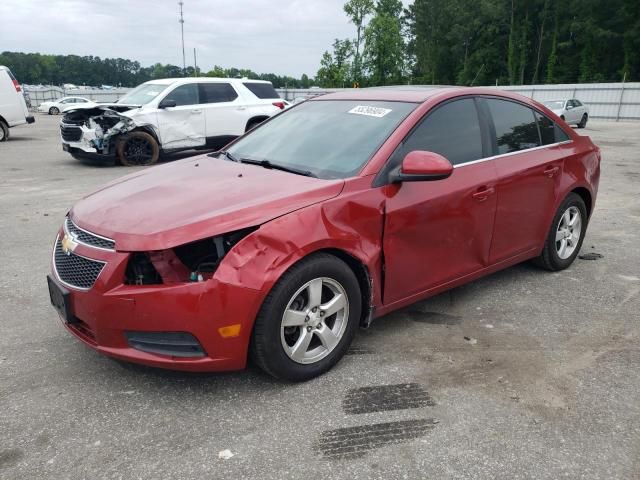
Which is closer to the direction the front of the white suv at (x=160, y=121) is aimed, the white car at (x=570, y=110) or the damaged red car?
the damaged red car

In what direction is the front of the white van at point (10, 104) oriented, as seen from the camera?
facing to the left of the viewer

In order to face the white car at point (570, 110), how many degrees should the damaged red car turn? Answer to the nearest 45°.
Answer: approximately 180°

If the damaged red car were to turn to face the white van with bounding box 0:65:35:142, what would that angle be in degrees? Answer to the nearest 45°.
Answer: approximately 90° to its right

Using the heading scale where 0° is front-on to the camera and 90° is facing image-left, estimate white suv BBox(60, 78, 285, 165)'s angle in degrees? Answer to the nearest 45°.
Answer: approximately 45°

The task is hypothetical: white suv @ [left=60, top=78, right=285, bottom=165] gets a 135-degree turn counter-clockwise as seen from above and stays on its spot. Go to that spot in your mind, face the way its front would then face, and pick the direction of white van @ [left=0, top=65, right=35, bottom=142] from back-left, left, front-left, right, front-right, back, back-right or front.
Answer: back-left

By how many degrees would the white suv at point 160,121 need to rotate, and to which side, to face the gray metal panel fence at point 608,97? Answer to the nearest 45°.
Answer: approximately 180°

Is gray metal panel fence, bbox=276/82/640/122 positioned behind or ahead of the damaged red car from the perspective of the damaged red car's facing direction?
behind

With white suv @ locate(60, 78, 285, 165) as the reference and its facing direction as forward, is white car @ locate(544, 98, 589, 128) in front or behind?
behind
